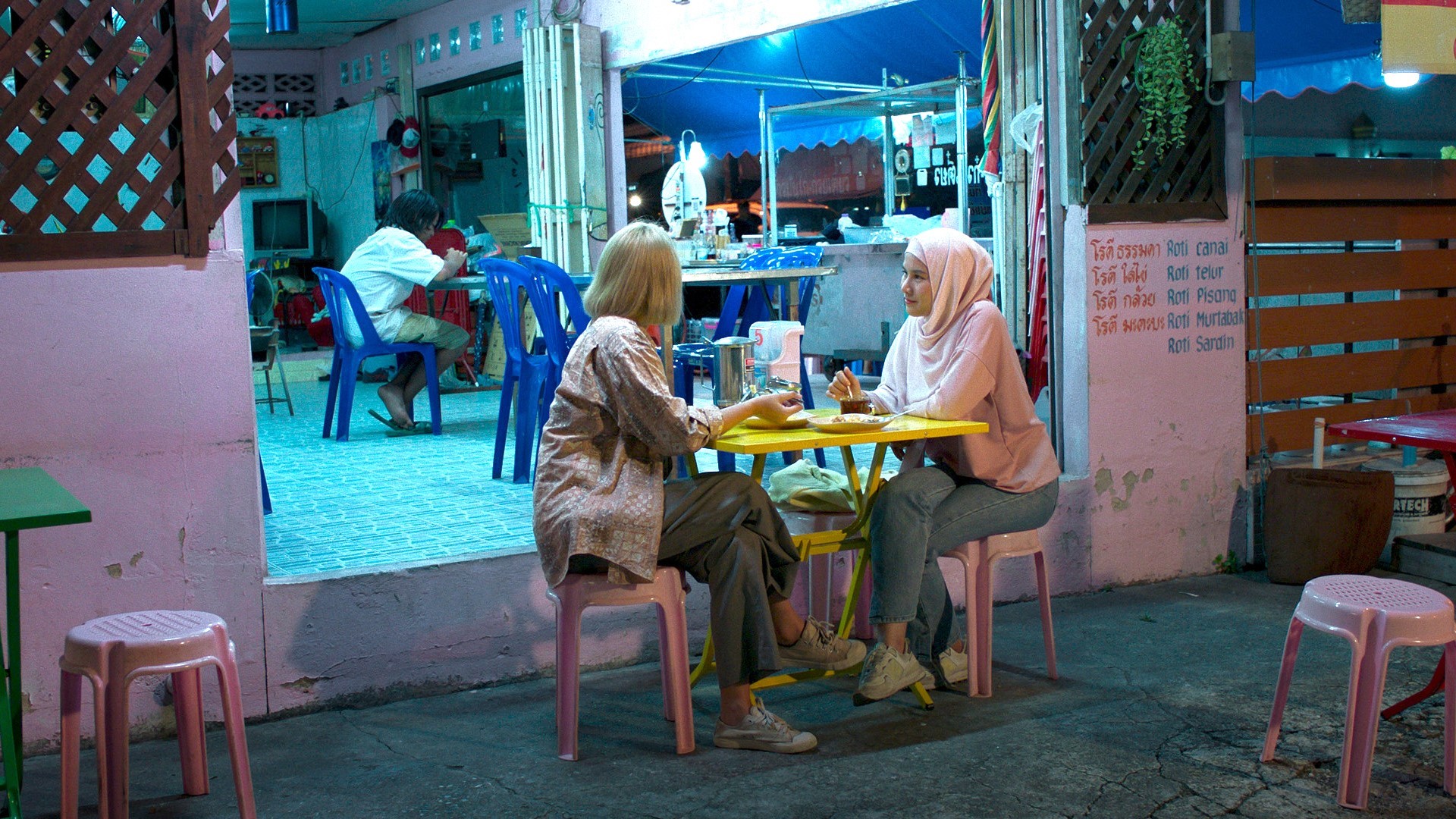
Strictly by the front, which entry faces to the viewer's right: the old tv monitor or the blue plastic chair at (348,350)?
the blue plastic chair

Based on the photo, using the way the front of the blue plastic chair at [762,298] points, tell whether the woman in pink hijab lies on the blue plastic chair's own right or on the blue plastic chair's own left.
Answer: on the blue plastic chair's own left

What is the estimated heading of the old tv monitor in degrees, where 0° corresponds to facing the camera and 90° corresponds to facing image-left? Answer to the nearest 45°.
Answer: approximately 45°

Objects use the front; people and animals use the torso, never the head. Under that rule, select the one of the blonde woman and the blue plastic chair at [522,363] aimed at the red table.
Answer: the blonde woman

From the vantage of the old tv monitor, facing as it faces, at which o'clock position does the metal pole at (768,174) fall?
The metal pole is roughly at 9 o'clock from the old tv monitor.

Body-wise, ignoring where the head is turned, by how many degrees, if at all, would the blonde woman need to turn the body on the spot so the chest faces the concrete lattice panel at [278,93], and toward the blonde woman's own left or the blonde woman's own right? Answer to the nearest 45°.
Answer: approximately 90° to the blonde woman's own left

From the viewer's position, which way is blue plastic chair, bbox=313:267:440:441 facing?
facing to the right of the viewer

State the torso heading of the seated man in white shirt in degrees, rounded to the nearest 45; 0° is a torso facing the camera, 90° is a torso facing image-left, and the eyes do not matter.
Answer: approximately 270°

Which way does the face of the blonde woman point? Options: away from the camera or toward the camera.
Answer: away from the camera

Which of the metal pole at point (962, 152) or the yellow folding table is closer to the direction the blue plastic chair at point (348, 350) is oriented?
the metal pole

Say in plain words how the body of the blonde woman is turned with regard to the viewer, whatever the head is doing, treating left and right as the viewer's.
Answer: facing to the right of the viewer
